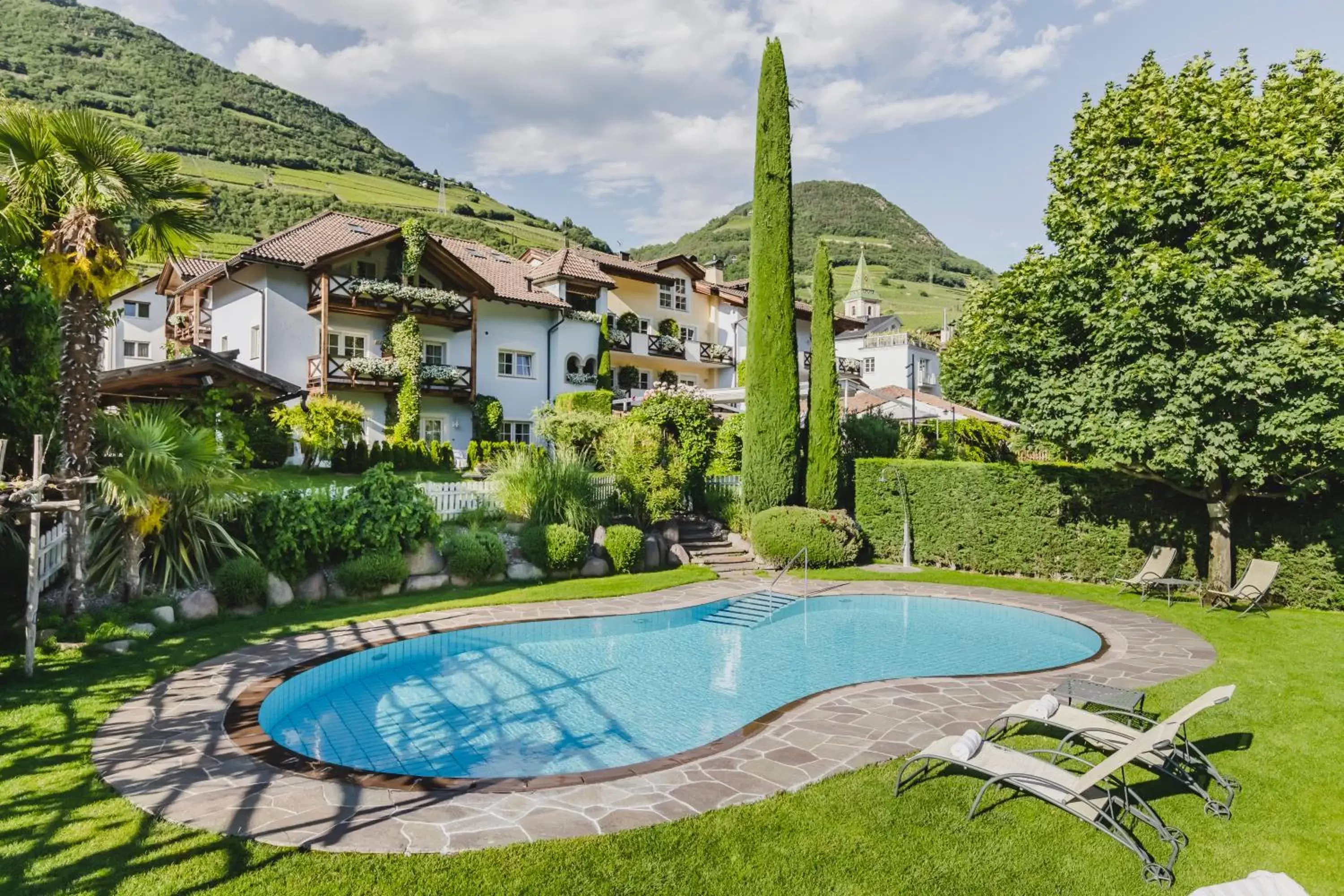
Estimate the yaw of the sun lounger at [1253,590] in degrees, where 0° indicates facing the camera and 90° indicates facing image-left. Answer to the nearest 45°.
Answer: approximately 45°

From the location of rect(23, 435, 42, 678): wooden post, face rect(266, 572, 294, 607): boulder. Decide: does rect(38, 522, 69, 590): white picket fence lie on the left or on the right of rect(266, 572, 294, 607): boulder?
left

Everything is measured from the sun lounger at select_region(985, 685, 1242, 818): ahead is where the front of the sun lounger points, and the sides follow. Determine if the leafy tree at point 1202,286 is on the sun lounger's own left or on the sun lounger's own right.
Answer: on the sun lounger's own right

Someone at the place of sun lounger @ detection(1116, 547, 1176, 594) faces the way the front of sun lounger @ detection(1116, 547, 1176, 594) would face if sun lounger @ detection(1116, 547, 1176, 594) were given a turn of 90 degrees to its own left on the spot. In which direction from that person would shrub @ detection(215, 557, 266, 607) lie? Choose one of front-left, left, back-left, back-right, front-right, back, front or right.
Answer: right

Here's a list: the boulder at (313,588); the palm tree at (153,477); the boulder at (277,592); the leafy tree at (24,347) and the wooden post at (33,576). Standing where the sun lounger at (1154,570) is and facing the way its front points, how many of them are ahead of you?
5

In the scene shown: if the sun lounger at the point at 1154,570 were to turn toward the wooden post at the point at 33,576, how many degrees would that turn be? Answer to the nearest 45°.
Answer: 0° — it already faces it

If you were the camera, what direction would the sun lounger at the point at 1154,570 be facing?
facing the viewer and to the left of the viewer

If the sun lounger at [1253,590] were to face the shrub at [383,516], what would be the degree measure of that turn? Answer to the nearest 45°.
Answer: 0° — it already faces it

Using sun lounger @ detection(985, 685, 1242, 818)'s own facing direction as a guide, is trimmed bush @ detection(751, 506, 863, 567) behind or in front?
in front

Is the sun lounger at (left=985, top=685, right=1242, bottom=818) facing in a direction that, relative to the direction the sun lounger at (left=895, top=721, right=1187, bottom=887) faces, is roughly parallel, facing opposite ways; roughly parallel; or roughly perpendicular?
roughly parallel

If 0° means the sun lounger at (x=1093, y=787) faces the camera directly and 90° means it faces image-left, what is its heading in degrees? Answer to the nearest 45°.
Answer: approximately 135°

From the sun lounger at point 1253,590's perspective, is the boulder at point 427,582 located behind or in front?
in front

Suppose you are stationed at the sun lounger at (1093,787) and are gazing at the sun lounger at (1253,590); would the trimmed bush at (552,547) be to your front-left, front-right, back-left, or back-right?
front-left

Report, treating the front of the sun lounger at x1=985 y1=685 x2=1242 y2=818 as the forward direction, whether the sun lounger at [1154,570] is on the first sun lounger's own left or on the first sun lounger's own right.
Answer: on the first sun lounger's own right

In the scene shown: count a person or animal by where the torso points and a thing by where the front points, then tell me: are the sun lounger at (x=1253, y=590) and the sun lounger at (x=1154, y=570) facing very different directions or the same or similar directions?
same or similar directions

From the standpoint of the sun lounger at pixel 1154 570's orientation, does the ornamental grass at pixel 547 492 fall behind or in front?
in front
